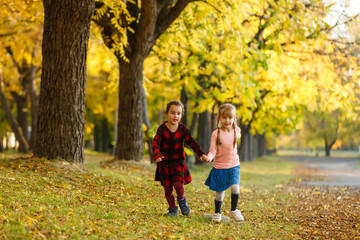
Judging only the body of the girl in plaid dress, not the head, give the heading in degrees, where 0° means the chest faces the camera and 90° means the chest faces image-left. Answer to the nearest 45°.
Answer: approximately 0°

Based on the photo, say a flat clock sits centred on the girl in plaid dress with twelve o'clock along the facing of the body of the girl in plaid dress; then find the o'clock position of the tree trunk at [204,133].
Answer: The tree trunk is roughly at 6 o'clock from the girl in plaid dress.

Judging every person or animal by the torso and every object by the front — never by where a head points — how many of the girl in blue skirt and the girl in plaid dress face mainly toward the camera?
2

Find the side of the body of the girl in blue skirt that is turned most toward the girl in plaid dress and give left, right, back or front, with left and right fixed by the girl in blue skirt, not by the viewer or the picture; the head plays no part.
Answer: right

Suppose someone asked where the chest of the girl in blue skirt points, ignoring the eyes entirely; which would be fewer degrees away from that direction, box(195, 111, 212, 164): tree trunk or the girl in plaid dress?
the girl in plaid dress

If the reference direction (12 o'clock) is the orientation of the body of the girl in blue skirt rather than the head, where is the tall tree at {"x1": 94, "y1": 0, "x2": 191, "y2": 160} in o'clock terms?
The tall tree is roughly at 5 o'clock from the girl in blue skirt.

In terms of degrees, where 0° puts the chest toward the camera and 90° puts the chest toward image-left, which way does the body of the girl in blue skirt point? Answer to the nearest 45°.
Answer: approximately 0°

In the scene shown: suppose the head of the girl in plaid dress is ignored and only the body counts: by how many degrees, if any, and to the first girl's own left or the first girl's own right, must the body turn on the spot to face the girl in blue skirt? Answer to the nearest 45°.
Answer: approximately 90° to the first girl's own left
